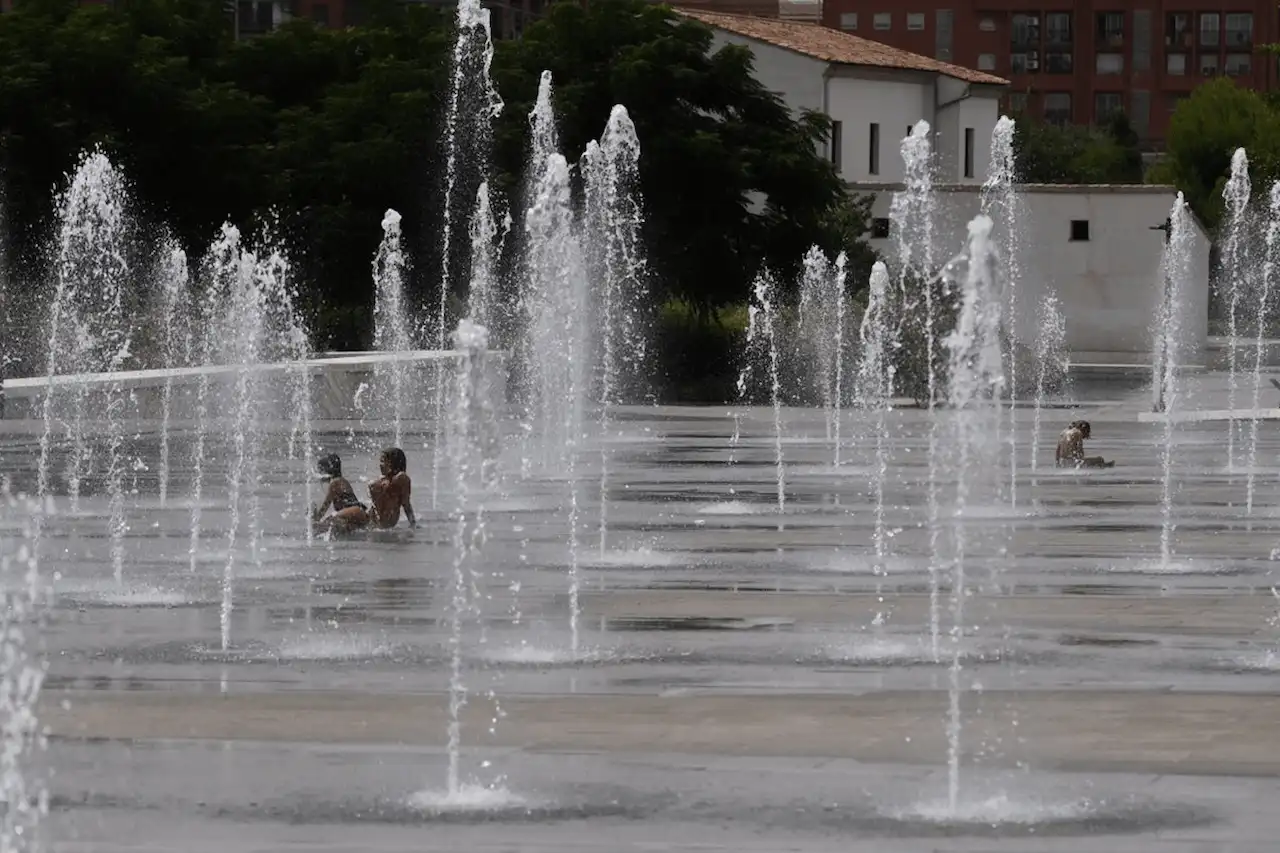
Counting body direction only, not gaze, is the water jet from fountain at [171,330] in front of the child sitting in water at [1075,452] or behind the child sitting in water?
behind

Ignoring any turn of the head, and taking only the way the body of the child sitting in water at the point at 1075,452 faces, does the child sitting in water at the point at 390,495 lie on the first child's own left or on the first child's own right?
on the first child's own right

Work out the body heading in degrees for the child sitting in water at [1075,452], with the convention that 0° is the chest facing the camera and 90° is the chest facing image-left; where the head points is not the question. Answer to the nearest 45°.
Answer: approximately 270°

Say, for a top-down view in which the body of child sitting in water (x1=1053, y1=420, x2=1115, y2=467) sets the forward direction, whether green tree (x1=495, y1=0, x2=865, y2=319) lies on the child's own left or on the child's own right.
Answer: on the child's own left

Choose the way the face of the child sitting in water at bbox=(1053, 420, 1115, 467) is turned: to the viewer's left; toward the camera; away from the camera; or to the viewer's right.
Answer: to the viewer's right

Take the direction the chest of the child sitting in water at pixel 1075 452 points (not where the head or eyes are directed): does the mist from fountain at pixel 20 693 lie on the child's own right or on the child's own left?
on the child's own right
